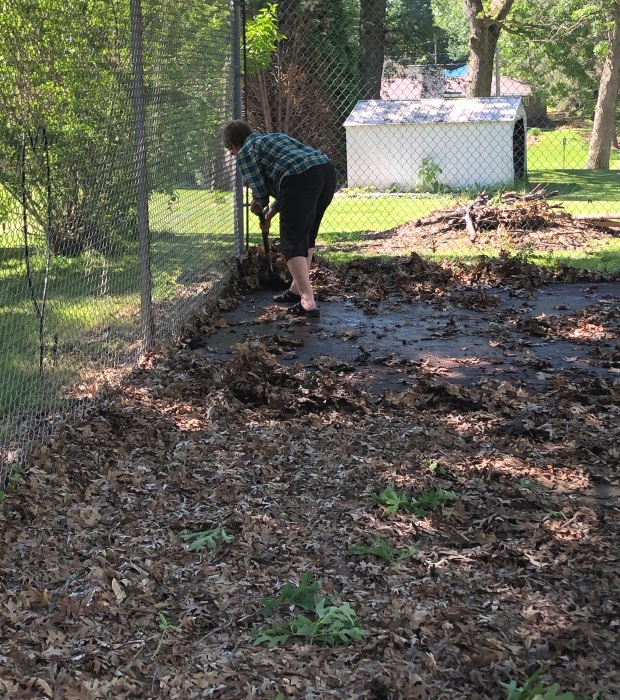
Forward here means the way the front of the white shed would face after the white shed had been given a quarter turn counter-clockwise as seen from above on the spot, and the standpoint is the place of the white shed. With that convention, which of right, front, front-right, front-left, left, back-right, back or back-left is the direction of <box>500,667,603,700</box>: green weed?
back

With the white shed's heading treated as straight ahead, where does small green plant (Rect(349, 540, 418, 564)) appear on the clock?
The small green plant is roughly at 3 o'clock from the white shed.

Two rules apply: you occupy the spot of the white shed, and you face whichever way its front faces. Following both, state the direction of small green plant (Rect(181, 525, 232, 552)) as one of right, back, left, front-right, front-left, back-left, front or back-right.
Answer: right

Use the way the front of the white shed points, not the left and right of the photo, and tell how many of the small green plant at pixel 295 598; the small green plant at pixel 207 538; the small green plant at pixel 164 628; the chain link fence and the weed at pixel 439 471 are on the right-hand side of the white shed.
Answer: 5

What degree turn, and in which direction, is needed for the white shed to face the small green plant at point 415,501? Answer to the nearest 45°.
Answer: approximately 90° to its right

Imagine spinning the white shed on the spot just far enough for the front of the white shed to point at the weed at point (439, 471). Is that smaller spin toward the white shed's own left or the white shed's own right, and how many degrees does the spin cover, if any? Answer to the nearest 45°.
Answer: approximately 90° to the white shed's own right

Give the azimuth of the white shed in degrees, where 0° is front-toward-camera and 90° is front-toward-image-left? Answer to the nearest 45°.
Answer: approximately 270°

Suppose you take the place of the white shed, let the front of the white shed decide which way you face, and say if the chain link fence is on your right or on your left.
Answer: on your right

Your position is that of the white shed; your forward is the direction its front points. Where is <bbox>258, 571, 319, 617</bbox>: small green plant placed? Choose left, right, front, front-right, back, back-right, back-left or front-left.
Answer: right

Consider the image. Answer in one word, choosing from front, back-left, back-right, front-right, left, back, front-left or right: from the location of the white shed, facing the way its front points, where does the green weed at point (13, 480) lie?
right

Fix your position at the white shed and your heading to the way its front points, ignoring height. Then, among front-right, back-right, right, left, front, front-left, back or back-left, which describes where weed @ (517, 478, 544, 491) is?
right
